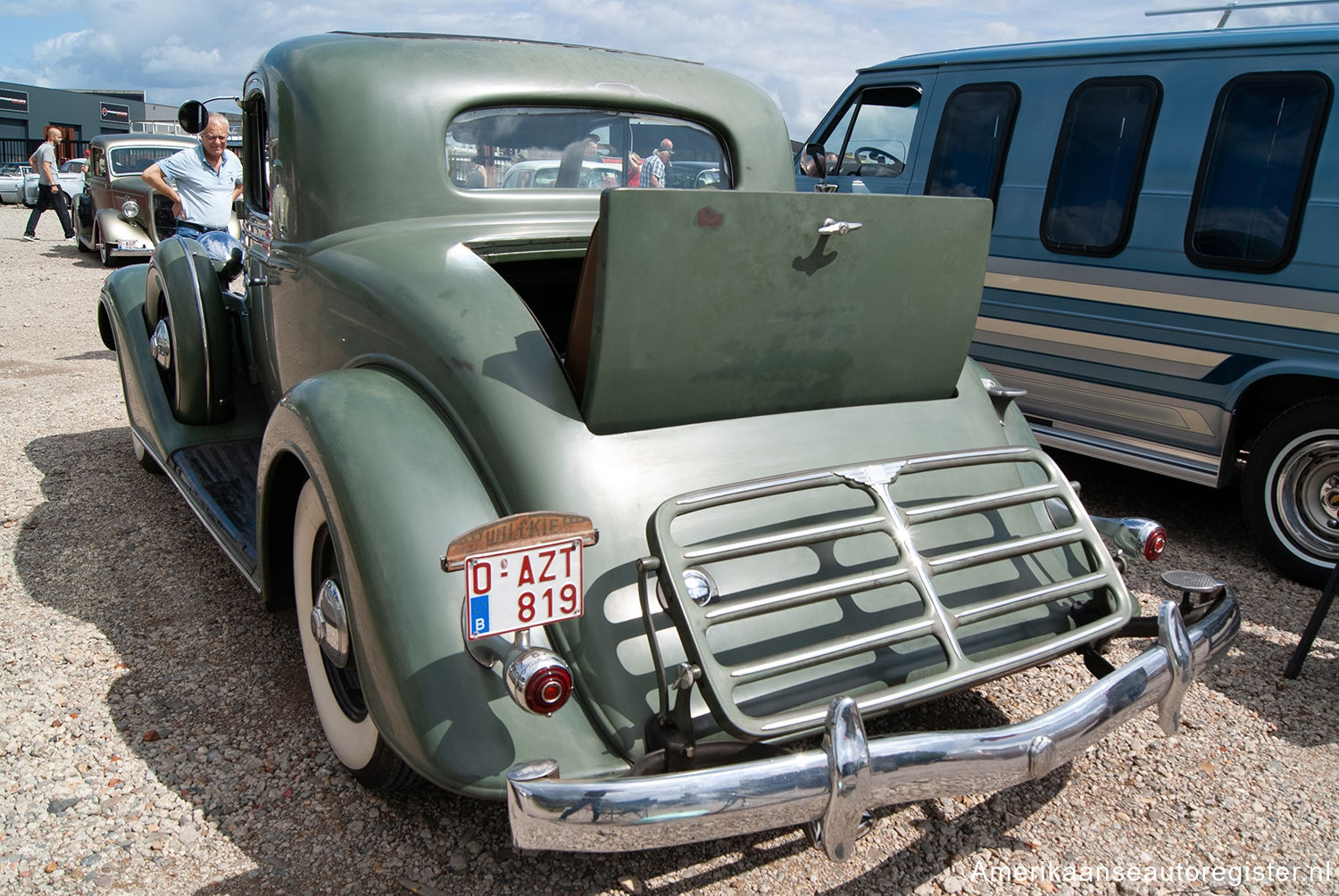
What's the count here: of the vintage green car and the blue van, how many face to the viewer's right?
0

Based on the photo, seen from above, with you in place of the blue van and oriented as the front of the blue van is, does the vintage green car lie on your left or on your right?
on your left

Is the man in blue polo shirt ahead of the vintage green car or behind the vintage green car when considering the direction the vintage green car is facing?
ahead

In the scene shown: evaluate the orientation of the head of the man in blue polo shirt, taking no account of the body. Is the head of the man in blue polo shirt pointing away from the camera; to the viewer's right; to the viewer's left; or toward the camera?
toward the camera

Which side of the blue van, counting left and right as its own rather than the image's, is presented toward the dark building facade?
front

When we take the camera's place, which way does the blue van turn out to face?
facing away from the viewer and to the left of the viewer

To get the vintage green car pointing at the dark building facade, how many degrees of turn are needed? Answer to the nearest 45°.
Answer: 0° — it already faces it

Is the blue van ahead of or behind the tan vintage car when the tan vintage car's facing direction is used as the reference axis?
ahead

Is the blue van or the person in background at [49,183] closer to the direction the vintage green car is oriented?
the person in background
